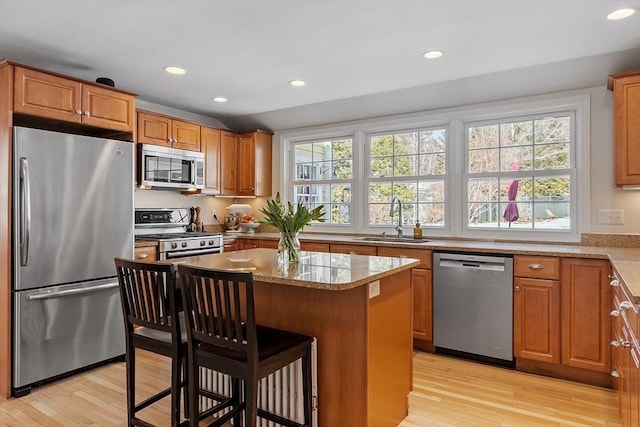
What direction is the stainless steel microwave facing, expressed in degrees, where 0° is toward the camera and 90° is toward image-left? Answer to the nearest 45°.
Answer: approximately 315°

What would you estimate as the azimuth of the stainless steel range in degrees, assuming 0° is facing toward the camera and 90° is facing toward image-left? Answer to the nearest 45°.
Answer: approximately 315°

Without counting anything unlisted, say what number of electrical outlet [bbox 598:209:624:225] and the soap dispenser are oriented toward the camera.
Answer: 2

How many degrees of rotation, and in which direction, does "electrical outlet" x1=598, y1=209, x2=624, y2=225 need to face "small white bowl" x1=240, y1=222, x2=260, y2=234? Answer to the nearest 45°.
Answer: approximately 90° to its right

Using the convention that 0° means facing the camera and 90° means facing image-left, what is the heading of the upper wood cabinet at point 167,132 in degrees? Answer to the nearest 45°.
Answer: approximately 315°

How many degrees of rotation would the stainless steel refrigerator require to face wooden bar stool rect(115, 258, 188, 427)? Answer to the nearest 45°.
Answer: approximately 45° to its right

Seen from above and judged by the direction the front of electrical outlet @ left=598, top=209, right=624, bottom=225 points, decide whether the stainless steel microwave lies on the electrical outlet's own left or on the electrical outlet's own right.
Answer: on the electrical outlet's own right

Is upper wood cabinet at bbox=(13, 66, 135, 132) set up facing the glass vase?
yes
